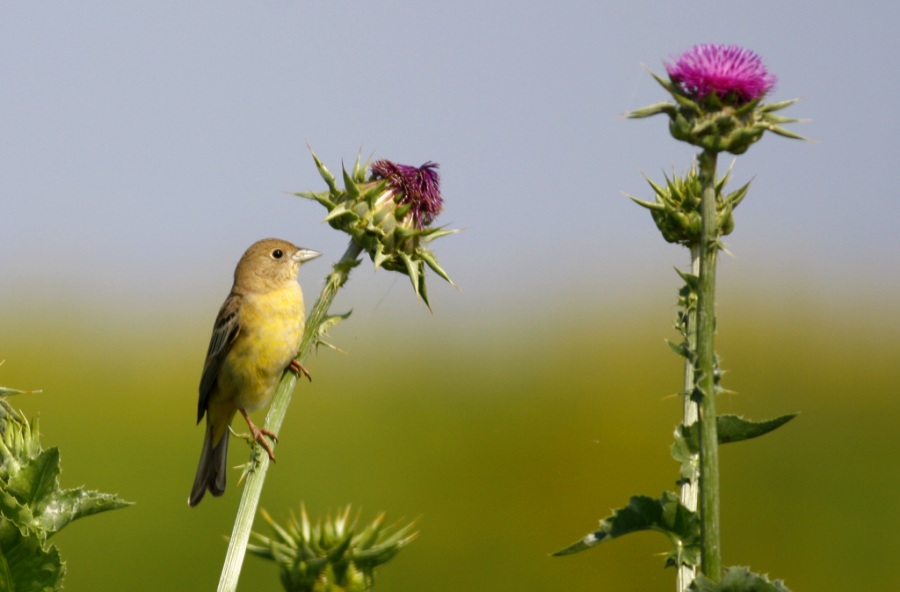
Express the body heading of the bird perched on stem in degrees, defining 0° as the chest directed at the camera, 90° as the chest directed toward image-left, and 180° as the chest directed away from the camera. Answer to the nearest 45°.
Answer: approximately 315°

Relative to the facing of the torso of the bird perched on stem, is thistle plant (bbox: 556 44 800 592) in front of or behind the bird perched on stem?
in front
